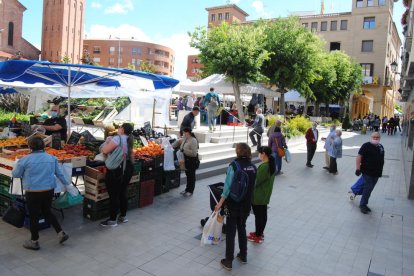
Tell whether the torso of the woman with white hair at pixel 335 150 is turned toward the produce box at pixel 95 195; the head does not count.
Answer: no

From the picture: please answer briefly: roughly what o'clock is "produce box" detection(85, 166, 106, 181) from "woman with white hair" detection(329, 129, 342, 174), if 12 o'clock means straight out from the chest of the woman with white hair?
The produce box is roughly at 10 o'clock from the woman with white hair.

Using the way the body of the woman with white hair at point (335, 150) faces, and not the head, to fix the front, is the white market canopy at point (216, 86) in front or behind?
in front

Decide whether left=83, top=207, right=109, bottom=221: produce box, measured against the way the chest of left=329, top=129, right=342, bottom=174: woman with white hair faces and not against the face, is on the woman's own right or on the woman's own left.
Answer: on the woman's own left

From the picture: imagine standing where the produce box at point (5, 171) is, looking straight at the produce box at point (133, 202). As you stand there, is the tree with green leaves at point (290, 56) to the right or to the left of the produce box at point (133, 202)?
left

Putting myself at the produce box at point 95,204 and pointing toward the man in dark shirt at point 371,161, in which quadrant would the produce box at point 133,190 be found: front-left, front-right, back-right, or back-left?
front-left

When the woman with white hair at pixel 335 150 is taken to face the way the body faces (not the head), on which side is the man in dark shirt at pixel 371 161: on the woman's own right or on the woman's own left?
on the woman's own left

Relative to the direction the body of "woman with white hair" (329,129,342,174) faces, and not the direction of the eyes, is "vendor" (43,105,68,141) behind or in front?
in front

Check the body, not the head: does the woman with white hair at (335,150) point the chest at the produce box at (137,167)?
no

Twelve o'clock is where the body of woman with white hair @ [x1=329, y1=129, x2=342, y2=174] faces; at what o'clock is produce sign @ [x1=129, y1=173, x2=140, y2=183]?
The produce sign is roughly at 10 o'clock from the woman with white hair.

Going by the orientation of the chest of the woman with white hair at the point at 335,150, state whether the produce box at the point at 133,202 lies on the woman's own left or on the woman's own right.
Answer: on the woman's own left

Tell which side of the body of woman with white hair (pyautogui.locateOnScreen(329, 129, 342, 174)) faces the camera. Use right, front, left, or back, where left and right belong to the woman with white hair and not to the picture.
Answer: left

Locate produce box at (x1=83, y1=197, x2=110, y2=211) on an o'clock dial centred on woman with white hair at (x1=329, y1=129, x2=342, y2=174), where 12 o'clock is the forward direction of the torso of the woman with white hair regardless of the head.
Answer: The produce box is roughly at 10 o'clock from the woman with white hair.

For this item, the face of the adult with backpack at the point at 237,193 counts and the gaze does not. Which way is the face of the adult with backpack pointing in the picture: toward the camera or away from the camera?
away from the camera
